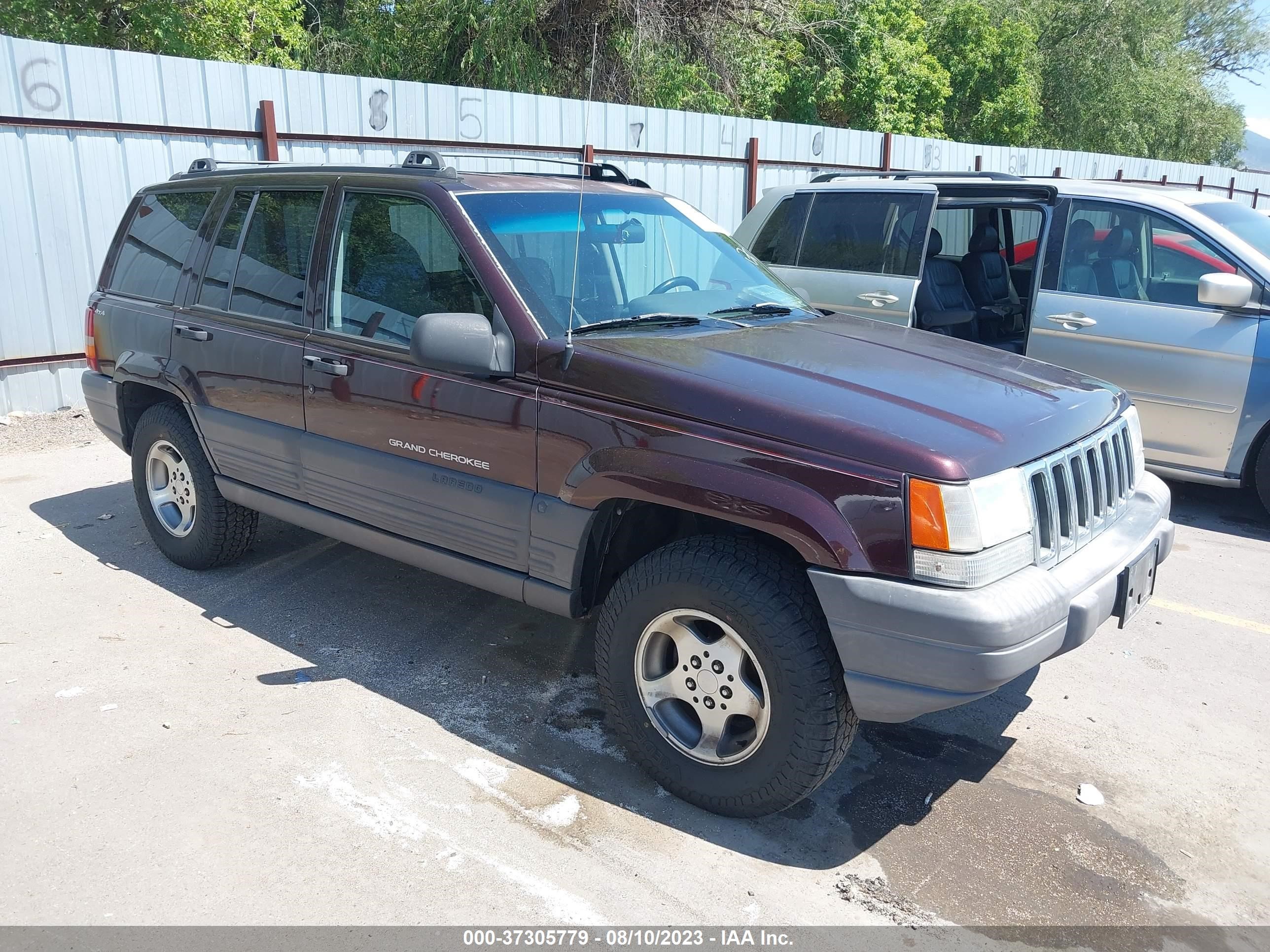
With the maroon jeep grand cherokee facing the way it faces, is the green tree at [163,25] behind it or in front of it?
behind

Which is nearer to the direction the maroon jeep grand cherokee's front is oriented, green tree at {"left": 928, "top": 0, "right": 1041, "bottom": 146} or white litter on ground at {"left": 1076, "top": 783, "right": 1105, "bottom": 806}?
the white litter on ground

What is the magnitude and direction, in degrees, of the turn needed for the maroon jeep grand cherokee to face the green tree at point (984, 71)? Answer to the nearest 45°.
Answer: approximately 135° to its left

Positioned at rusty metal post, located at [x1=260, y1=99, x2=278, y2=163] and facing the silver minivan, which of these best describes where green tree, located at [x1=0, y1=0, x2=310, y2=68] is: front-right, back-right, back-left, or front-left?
back-left

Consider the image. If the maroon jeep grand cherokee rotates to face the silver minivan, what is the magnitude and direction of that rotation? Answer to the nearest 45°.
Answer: approximately 90° to its left

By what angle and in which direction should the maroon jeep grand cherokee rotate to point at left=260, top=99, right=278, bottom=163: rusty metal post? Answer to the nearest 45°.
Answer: approximately 180°

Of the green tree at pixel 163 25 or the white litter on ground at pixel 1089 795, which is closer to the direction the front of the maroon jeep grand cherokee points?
the white litter on ground

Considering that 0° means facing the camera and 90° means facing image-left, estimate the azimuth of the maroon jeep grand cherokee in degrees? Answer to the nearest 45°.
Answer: approximately 315°

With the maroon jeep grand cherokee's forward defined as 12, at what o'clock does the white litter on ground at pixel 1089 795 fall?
The white litter on ground is roughly at 11 o'clock from the maroon jeep grand cherokee.
